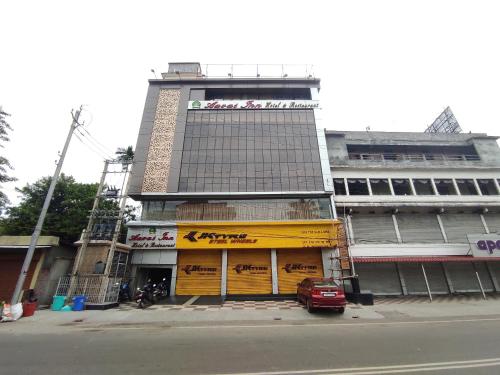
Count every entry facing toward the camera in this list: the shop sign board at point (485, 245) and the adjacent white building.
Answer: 2

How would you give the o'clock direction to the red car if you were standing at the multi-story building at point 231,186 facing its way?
The red car is roughly at 11 o'clock from the multi-story building.

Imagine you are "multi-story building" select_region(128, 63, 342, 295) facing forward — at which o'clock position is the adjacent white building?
The adjacent white building is roughly at 9 o'clock from the multi-story building.

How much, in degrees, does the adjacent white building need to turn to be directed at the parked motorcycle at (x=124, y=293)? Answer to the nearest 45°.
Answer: approximately 45° to its right

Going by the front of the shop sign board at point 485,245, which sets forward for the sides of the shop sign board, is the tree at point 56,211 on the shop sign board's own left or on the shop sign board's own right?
on the shop sign board's own right

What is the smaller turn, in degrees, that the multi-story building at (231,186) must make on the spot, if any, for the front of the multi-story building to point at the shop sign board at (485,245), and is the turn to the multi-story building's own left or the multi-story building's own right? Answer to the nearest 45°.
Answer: approximately 90° to the multi-story building's own left

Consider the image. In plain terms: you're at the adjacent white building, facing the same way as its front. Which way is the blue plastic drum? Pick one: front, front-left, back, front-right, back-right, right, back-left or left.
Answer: front-right

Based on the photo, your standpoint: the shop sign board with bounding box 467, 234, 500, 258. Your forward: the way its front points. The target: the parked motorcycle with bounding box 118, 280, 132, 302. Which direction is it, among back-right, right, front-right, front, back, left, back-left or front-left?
front-right
